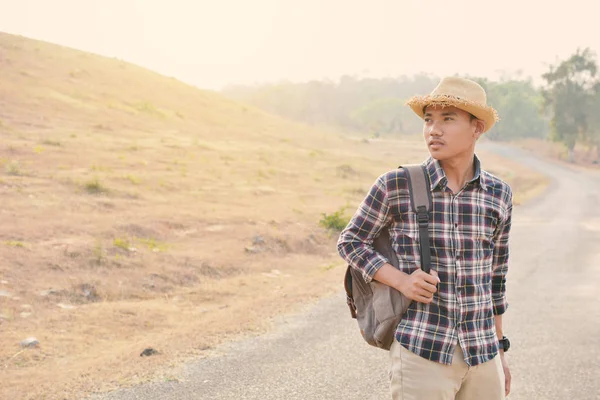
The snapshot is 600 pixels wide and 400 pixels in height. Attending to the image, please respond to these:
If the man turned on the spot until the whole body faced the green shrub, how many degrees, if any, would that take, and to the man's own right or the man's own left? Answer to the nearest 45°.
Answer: approximately 180°

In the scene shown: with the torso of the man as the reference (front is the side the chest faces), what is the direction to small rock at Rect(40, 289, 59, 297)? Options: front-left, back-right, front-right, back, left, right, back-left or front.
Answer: back-right

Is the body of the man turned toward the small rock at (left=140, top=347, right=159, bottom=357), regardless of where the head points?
no

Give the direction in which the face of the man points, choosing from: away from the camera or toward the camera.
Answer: toward the camera

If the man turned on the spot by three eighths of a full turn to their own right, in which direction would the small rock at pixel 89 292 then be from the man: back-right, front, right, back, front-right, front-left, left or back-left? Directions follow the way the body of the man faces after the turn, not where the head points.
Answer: front

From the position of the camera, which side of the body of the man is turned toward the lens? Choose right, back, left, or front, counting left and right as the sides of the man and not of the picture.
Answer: front

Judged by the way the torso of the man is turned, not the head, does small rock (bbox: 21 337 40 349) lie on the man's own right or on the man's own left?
on the man's own right
